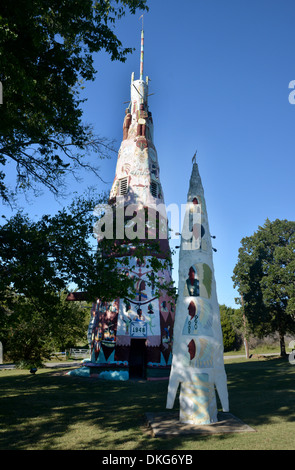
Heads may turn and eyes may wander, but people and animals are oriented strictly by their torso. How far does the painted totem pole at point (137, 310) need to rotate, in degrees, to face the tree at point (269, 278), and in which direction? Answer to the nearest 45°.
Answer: approximately 135° to its left

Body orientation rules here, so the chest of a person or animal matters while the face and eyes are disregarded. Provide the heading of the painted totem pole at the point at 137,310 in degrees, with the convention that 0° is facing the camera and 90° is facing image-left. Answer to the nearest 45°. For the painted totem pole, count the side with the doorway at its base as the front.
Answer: approximately 0°

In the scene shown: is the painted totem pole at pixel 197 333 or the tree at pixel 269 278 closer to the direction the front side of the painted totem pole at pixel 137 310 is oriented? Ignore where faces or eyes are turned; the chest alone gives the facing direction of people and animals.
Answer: the painted totem pole

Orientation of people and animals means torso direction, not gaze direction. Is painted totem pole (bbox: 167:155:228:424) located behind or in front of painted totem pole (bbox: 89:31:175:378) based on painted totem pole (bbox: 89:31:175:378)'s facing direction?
in front
